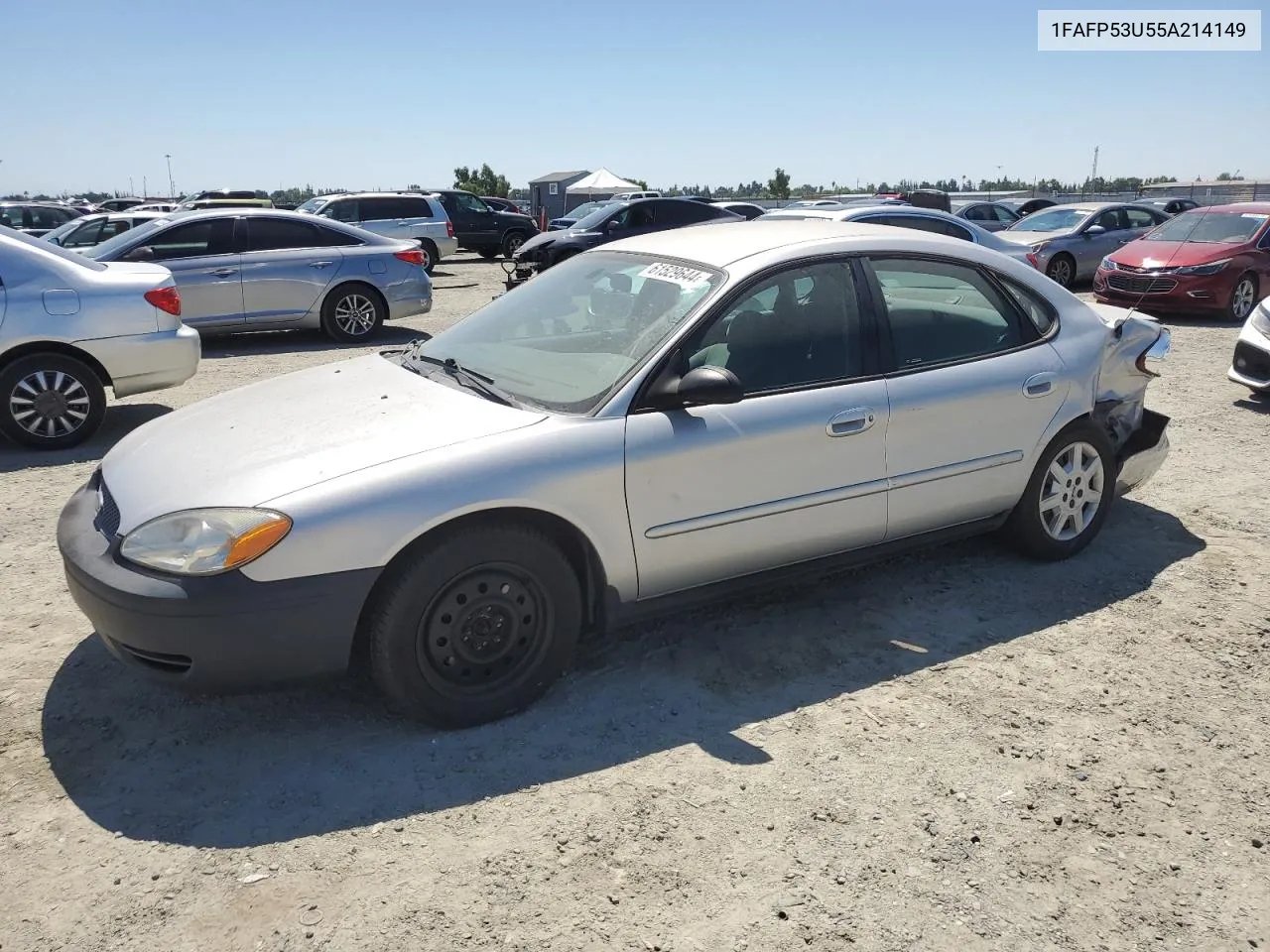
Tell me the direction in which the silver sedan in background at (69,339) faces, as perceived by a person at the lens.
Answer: facing to the left of the viewer

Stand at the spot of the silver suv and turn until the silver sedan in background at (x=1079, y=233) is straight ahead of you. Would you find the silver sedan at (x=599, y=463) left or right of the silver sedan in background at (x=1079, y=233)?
right

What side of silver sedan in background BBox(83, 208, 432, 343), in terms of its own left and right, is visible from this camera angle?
left

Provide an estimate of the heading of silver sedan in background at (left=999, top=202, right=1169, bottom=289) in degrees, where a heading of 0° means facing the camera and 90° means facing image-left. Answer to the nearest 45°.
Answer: approximately 45°

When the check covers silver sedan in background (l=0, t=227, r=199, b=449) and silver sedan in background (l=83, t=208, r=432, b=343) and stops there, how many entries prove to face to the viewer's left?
2
